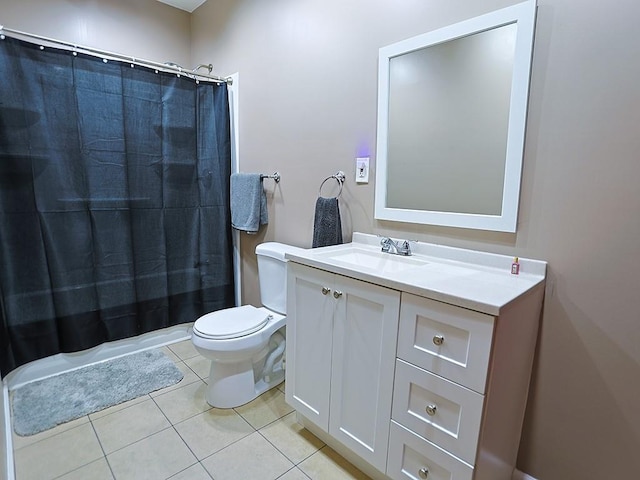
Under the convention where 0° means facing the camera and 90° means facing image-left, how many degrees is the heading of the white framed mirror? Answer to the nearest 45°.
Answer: approximately 45°

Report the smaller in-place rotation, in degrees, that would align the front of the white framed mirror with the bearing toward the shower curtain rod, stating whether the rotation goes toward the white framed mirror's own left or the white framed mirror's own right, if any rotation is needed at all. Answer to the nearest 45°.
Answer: approximately 45° to the white framed mirror's own right

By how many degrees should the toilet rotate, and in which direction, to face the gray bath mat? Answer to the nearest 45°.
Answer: approximately 45° to its right

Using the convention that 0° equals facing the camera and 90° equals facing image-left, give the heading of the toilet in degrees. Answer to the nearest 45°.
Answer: approximately 45°

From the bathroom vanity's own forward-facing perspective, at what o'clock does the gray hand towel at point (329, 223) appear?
The gray hand towel is roughly at 3 o'clock from the bathroom vanity.

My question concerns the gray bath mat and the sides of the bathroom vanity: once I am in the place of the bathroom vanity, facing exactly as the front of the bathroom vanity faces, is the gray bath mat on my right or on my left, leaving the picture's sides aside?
on my right
